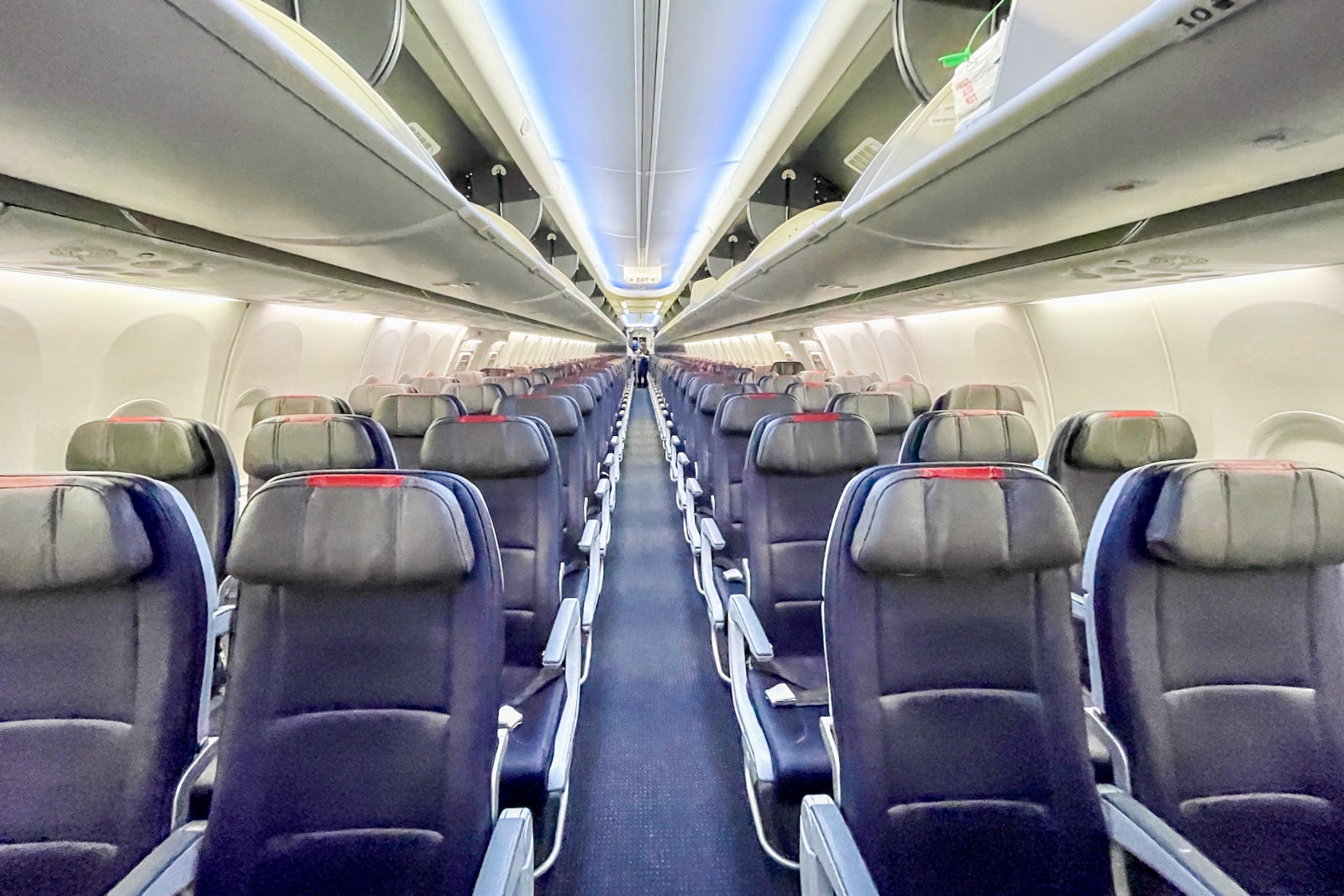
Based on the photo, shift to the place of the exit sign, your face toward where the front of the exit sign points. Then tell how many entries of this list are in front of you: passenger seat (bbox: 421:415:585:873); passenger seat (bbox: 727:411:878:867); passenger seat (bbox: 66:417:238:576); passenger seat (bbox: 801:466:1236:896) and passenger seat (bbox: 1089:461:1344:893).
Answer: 5

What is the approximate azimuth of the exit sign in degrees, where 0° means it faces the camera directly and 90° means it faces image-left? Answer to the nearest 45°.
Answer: approximately 0°

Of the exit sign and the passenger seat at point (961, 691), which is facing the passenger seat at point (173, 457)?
the exit sign

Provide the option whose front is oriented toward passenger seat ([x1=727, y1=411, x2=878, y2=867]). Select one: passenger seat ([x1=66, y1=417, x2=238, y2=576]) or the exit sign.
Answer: the exit sign

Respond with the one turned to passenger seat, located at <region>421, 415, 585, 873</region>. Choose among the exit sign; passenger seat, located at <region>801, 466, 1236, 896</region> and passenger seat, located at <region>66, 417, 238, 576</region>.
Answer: the exit sign

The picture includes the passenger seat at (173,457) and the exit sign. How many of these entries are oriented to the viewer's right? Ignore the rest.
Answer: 0

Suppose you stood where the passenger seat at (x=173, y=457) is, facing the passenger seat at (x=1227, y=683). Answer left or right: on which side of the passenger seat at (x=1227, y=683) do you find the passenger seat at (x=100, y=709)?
right
